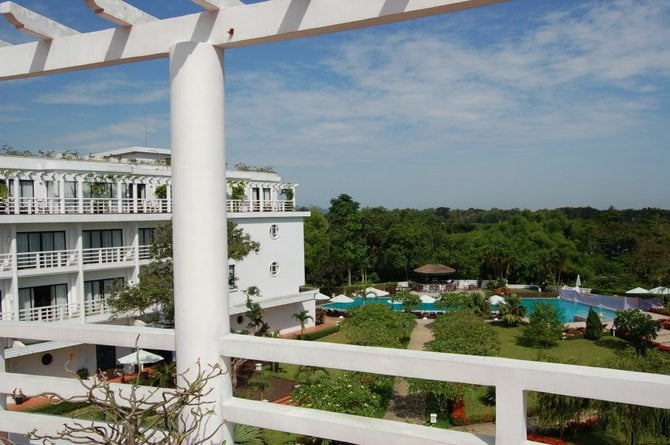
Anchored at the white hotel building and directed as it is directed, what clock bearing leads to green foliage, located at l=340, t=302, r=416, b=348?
The green foliage is roughly at 11 o'clock from the white hotel building.

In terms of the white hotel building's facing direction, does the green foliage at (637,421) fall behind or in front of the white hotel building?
in front

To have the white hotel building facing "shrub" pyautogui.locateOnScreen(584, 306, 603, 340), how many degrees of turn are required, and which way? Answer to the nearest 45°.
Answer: approximately 45° to its left

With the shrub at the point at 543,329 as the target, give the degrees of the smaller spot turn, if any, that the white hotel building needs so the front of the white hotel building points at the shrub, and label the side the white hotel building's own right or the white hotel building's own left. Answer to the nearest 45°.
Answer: approximately 45° to the white hotel building's own left

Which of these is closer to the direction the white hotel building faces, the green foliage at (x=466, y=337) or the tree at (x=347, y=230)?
the green foliage

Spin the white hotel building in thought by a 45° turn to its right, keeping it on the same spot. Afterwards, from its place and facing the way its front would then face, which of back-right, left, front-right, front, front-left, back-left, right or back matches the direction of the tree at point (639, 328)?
left

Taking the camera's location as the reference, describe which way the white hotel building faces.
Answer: facing the viewer and to the right of the viewer

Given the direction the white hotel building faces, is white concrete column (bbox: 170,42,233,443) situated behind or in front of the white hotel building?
in front

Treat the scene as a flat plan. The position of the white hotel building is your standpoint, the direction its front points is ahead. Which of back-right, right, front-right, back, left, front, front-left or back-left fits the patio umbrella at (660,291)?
front-left

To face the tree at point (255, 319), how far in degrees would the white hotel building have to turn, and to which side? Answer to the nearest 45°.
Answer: approximately 45° to its left

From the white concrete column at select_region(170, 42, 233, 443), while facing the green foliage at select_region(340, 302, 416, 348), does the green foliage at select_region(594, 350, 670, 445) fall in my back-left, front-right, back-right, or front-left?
front-right

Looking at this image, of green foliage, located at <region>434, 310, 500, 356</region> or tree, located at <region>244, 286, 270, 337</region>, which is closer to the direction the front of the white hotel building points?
the green foliage

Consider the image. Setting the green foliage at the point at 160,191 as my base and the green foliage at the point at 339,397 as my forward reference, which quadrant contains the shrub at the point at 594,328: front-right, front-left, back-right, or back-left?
front-left

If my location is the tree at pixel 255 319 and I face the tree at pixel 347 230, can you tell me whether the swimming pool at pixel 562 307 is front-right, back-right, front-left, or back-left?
front-right
